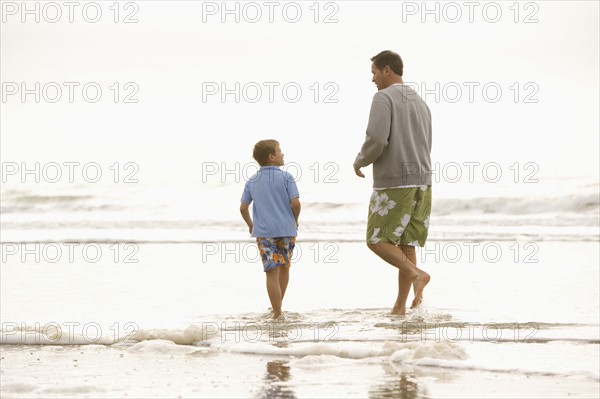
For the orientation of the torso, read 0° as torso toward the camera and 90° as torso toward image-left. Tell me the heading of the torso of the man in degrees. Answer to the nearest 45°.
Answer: approximately 135°

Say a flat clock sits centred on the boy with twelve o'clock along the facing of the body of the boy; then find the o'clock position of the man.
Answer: The man is roughly at 4 o'clock from the boy.

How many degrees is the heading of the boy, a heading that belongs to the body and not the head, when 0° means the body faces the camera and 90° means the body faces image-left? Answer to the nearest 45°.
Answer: approximately 180°

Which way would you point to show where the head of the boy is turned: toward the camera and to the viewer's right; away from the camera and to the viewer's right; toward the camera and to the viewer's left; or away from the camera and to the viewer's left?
away from the camera and to the viewer's right

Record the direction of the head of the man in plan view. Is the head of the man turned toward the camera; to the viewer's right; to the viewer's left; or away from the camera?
to the viewer's left
